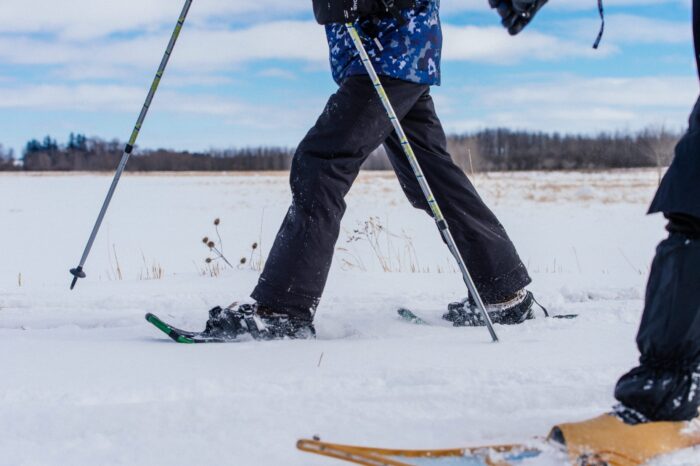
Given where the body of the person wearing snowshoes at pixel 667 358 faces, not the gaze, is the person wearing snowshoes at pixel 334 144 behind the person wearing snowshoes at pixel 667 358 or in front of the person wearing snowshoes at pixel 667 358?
in front

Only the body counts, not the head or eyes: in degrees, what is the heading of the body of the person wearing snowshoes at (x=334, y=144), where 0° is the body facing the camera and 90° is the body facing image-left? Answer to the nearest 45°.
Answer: approximately 90°

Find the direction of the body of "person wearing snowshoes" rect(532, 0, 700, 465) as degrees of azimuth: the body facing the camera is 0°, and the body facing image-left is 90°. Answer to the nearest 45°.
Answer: approximately 90°

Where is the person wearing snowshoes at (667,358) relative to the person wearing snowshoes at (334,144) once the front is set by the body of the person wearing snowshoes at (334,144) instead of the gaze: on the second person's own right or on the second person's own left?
on the second person's own left
